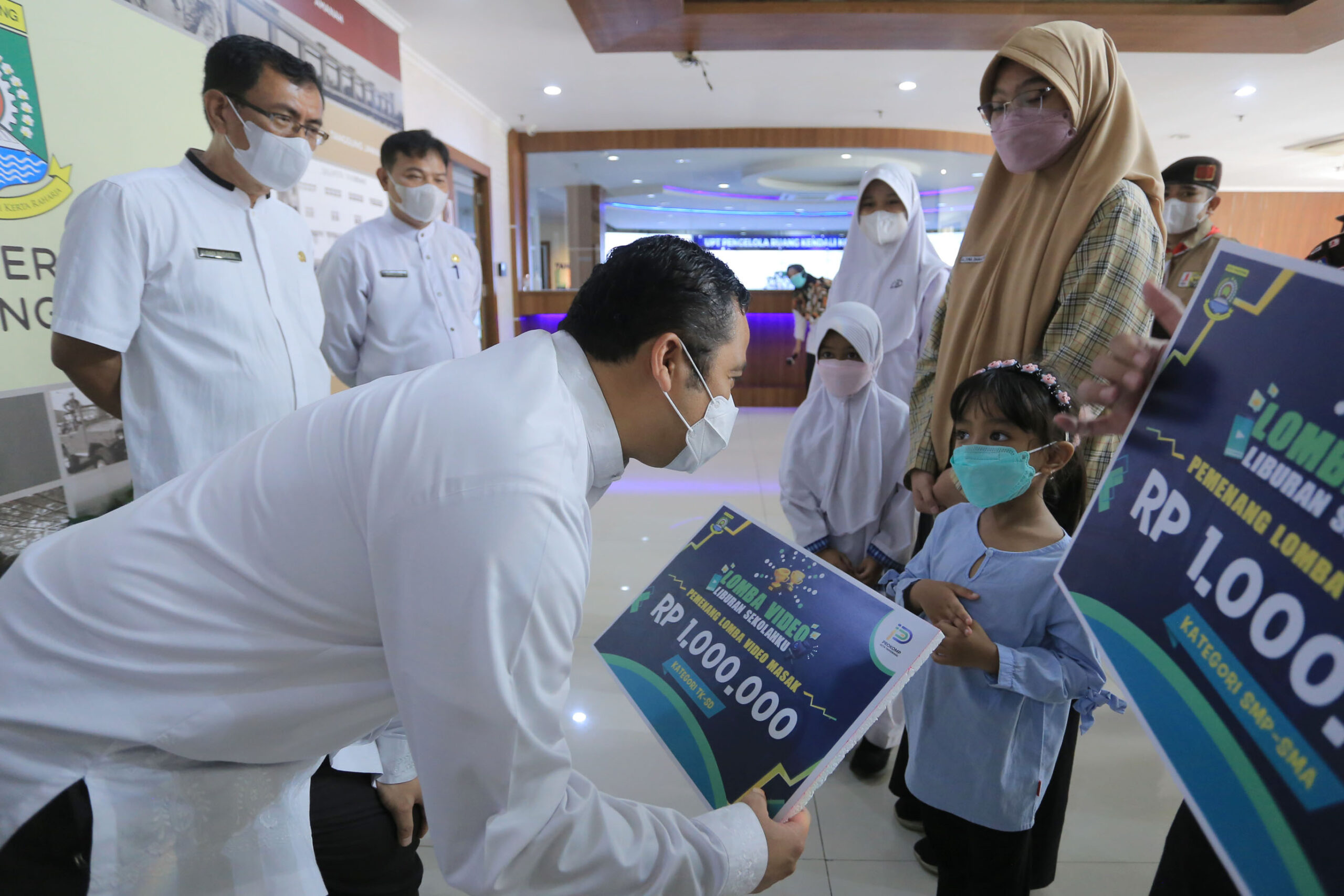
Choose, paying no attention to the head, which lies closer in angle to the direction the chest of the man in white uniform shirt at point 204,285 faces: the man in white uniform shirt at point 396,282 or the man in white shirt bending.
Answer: the man in white shirt bending

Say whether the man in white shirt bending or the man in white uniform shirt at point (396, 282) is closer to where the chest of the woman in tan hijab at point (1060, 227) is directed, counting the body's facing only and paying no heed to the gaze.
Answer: the man in white shirt bending

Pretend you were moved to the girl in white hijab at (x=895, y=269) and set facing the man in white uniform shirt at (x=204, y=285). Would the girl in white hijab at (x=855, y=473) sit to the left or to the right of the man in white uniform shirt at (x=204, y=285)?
left

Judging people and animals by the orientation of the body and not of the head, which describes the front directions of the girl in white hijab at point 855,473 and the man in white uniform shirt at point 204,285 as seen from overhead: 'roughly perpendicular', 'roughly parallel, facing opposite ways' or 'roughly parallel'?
roughly perpendicular

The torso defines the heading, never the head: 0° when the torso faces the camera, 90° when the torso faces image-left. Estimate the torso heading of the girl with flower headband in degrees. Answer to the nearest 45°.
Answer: approximately 45°

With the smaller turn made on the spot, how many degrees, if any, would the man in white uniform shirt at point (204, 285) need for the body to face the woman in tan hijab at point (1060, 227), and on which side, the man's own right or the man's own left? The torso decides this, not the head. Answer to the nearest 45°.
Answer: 0° — they already face them

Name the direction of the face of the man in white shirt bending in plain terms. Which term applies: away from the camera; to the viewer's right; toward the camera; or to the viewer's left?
to the viewer's right

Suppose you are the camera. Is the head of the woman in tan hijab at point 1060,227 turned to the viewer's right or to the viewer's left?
to the viewer's left

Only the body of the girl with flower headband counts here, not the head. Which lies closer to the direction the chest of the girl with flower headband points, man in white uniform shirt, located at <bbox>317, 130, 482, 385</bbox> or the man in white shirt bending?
the man in white shirt bending

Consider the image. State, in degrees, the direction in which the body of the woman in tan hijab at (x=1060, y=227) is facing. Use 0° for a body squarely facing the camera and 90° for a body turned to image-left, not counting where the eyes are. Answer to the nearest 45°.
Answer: approximately 45°

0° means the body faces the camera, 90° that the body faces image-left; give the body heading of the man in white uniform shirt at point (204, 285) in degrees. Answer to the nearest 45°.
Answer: approximately 315°
